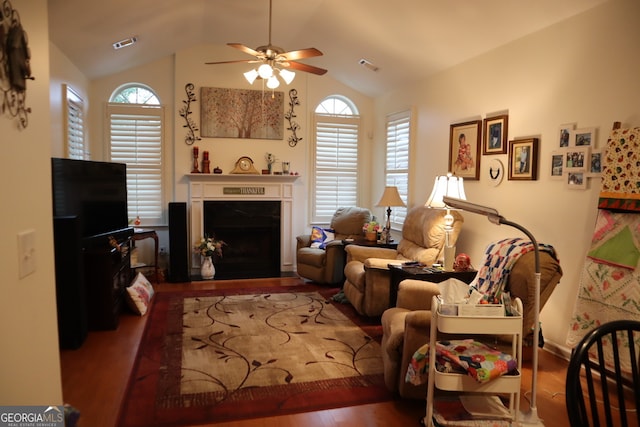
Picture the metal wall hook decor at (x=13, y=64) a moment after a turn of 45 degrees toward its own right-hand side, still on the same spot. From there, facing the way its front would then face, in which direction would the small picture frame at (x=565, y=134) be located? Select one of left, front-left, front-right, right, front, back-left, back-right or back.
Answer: left

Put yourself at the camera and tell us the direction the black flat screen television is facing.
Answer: facing the viewer and to the right of the viewer

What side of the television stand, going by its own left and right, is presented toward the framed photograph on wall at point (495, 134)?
front

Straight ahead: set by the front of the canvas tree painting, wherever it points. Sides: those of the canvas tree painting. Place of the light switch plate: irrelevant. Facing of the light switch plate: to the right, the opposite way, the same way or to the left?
to the left

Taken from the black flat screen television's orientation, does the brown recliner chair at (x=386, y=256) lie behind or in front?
in front

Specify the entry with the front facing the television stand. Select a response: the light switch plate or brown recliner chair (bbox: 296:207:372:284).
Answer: the brown recliner chair

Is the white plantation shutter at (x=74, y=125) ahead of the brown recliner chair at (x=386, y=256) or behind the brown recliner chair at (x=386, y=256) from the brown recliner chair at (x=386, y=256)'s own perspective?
ahead

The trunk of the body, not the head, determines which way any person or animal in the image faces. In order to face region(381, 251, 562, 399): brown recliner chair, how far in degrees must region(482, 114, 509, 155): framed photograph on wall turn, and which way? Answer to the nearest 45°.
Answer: approximately 45° to its left

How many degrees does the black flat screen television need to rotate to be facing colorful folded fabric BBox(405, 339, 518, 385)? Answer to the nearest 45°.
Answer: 0° — it already faces it

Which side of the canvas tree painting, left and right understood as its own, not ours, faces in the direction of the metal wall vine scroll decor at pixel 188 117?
right

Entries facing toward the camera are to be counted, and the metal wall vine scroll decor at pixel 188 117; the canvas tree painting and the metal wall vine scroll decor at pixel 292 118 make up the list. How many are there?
3

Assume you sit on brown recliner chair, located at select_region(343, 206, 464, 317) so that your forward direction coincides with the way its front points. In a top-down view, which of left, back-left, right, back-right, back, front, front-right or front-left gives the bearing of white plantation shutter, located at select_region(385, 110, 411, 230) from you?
back-right

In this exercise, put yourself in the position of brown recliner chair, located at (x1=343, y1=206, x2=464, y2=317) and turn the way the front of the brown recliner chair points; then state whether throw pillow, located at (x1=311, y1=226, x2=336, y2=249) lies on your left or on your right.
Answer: on your right

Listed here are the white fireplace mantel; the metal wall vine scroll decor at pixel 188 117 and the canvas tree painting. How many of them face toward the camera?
3

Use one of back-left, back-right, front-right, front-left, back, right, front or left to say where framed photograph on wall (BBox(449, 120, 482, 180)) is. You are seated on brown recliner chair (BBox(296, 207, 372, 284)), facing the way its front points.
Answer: left

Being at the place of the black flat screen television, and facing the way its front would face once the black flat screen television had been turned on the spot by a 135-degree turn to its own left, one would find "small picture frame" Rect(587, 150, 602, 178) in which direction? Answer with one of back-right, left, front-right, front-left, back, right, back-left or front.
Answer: back-right

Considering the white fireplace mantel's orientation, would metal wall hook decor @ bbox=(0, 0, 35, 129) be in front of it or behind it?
in front

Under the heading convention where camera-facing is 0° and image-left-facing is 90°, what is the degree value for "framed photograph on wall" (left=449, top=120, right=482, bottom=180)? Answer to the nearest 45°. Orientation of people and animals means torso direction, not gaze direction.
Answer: approximately 45°
